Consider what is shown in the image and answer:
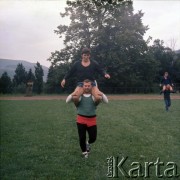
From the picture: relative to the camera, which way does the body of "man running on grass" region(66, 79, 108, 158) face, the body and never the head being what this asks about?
toward the camera

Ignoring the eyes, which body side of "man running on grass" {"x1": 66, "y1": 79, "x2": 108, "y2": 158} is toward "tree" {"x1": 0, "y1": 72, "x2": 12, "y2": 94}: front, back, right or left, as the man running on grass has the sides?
back

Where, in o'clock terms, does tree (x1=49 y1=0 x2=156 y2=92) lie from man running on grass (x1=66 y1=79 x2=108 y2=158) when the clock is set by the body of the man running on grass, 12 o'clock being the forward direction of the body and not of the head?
The tree is roughly at 6 o'clock from the man running on grass.

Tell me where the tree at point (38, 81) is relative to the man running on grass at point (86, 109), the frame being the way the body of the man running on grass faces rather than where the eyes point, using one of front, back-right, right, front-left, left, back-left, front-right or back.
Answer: back
